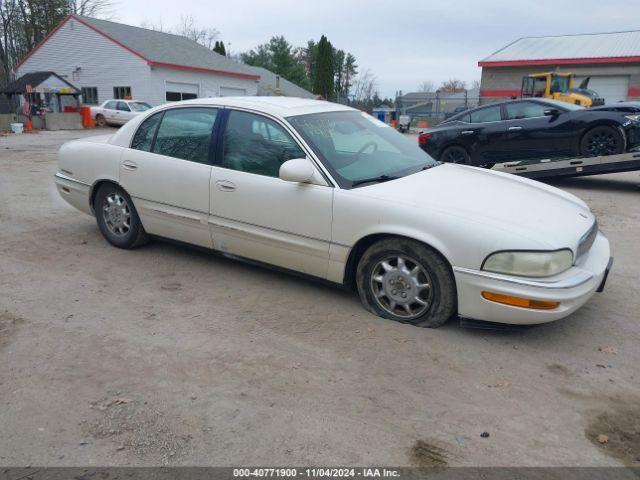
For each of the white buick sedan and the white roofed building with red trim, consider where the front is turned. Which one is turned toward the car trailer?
the white roofed building with red trim

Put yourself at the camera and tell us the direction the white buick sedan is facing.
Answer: facing the viewer and to the right of the viewer

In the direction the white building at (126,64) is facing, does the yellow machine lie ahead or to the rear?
ahead

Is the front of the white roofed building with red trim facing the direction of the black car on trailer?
yes

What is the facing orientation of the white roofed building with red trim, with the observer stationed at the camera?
facing the viewer

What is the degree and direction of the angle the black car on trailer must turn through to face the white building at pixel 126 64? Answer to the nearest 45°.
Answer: approximately 135° to its left

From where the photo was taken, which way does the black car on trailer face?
to the viewer's right

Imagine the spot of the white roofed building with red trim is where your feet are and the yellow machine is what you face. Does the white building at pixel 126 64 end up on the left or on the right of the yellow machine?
right

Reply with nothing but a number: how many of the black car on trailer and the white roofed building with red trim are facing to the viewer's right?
1

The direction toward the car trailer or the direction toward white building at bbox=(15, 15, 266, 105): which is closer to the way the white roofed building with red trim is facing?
the car trailer

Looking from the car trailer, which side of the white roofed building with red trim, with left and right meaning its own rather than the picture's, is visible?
front

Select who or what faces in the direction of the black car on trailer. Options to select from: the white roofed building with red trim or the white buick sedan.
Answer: the white roofed building with red trim

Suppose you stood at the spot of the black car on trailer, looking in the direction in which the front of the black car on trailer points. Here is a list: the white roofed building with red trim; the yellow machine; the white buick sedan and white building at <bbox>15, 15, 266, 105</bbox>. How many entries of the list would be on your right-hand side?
1
